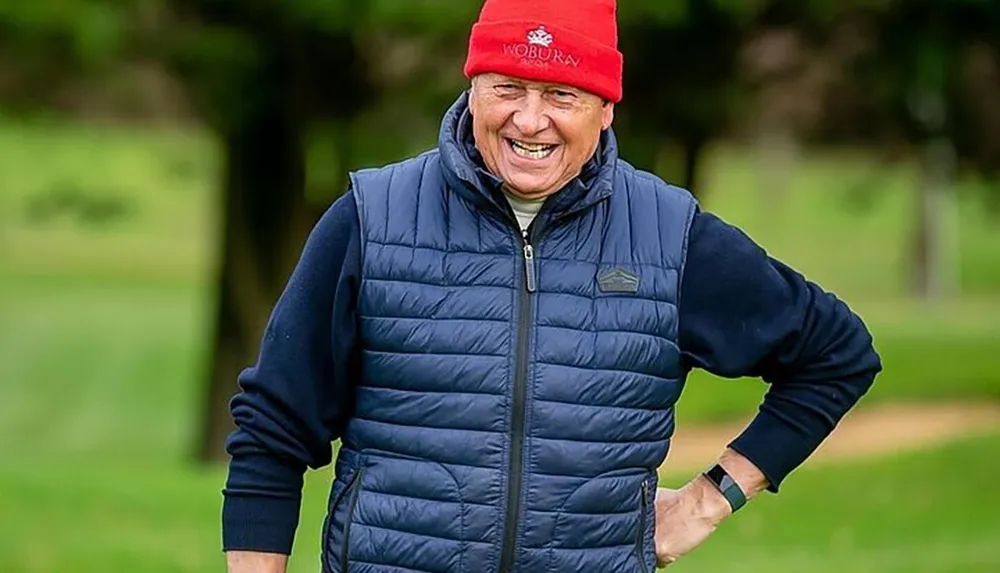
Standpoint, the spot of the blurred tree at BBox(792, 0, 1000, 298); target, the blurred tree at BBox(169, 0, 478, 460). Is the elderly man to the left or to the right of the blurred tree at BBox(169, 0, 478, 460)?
left

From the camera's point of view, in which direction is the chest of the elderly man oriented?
toward the camera

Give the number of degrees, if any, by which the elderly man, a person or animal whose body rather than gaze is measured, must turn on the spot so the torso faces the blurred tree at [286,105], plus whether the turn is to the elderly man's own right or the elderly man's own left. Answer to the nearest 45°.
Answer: approximately 180°

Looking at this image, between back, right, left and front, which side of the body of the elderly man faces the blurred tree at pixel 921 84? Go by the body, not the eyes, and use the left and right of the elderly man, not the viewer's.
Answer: back
